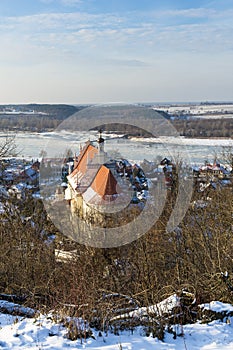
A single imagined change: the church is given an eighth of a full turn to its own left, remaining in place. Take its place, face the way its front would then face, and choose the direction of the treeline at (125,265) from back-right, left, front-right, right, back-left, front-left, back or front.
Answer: left

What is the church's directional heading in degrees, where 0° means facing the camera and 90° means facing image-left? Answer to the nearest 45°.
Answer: approximately 135°
